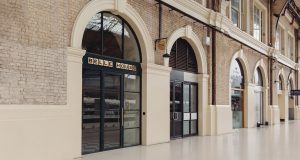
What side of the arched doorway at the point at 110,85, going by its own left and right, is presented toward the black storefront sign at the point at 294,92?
left

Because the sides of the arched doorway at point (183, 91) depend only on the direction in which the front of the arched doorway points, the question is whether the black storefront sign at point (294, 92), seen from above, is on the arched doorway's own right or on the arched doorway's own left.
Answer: on the arched doorway's own left

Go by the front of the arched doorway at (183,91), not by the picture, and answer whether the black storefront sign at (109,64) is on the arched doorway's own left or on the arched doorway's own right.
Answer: on the arched doorway's own right

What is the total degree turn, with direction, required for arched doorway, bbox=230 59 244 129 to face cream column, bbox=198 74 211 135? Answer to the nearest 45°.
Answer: approximately 45° to its right

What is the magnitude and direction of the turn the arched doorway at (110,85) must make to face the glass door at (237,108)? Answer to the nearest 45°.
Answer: approximately 90° to its left

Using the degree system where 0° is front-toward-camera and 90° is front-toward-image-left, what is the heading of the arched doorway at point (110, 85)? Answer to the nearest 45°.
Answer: approximately 315°

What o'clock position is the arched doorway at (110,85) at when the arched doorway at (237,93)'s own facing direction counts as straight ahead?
the arched doorway at (110,85) is roughly at 2 o'clock from the arched doorway at (237,93).

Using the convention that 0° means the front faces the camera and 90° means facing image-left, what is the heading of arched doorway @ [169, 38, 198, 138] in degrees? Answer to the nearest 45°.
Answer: approximately 315°
